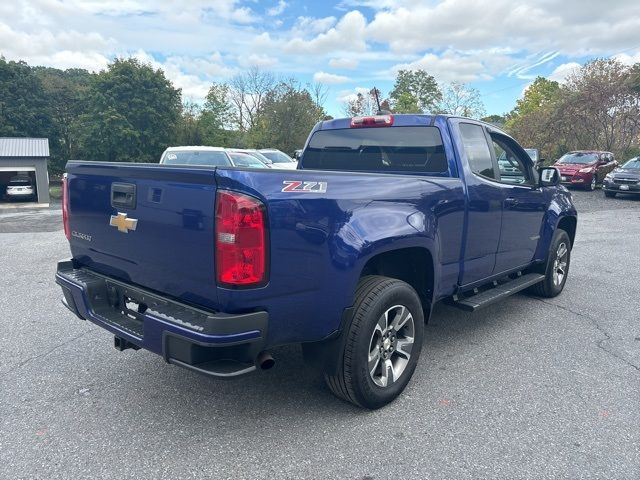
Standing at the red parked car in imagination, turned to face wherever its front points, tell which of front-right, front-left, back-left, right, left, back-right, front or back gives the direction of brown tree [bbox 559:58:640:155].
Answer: back-right

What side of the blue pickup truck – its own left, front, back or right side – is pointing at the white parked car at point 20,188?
left

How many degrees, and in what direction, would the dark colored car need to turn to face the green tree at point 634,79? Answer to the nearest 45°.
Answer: approximately 135° to its right

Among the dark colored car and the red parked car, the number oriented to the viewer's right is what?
0

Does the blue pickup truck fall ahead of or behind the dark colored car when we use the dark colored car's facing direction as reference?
ahead

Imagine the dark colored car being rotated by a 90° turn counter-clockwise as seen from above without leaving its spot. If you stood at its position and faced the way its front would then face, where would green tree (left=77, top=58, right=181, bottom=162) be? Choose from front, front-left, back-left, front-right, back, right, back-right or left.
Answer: back-right

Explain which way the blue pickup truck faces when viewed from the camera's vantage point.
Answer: facing away from the viewer and to the right of the viewer

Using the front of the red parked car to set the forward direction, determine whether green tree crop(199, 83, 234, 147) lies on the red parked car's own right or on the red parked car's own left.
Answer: on the red parked car's own right

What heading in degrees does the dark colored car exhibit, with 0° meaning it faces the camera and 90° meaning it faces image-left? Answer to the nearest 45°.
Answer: approximately 45°

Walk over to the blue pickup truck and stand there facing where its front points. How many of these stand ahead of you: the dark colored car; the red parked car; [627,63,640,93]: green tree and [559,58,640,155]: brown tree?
4

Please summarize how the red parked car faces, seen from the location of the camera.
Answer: facing the viewer and to the left of the viewer

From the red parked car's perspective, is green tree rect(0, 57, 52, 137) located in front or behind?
in front

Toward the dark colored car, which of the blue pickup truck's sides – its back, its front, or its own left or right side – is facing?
front

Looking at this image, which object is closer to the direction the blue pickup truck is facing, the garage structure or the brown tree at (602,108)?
the brown tree

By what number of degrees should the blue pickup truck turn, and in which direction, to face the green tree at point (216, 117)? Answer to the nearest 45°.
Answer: approximately 45° to its left

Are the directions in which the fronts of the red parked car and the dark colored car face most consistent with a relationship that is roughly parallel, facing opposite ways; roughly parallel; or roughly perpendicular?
roughly parallel

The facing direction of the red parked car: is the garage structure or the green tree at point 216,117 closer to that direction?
the garage structure
